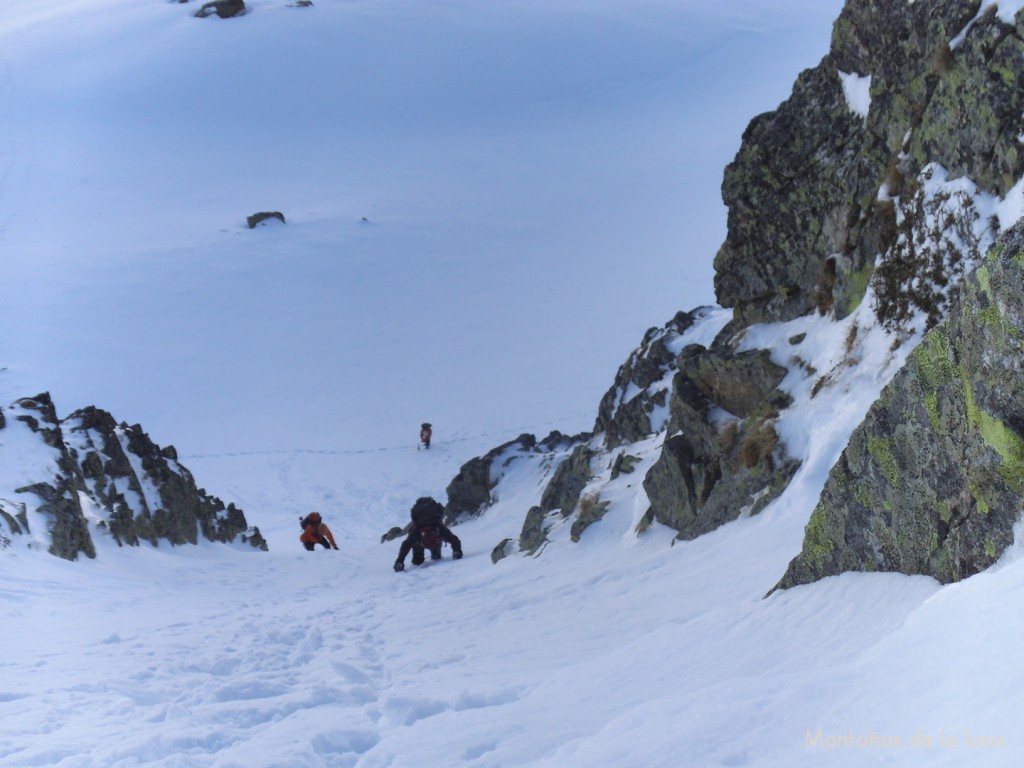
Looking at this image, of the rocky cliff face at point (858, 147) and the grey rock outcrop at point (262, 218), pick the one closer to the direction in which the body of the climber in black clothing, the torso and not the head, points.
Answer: the rocky cliff face

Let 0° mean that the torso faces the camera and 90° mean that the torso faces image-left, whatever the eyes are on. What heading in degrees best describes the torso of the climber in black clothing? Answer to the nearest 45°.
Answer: approximately 0°

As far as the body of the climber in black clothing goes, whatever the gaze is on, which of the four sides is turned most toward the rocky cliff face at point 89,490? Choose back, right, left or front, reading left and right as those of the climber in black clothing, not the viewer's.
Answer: right

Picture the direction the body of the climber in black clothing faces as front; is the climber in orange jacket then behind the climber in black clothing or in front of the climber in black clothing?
behind

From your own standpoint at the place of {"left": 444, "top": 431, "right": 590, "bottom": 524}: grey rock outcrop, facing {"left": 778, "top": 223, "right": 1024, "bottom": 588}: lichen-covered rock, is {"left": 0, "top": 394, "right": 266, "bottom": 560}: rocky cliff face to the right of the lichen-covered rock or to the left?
right

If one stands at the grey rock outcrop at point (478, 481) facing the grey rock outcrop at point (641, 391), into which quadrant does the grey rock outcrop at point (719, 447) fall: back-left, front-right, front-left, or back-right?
front-right

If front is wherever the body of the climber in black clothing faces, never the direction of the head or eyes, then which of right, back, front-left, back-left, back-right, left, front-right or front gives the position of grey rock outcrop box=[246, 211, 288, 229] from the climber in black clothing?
back

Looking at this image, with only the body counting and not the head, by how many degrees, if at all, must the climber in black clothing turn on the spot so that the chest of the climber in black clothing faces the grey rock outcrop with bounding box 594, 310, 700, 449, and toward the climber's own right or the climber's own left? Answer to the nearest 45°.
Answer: approximately 135° to the climber's own left
